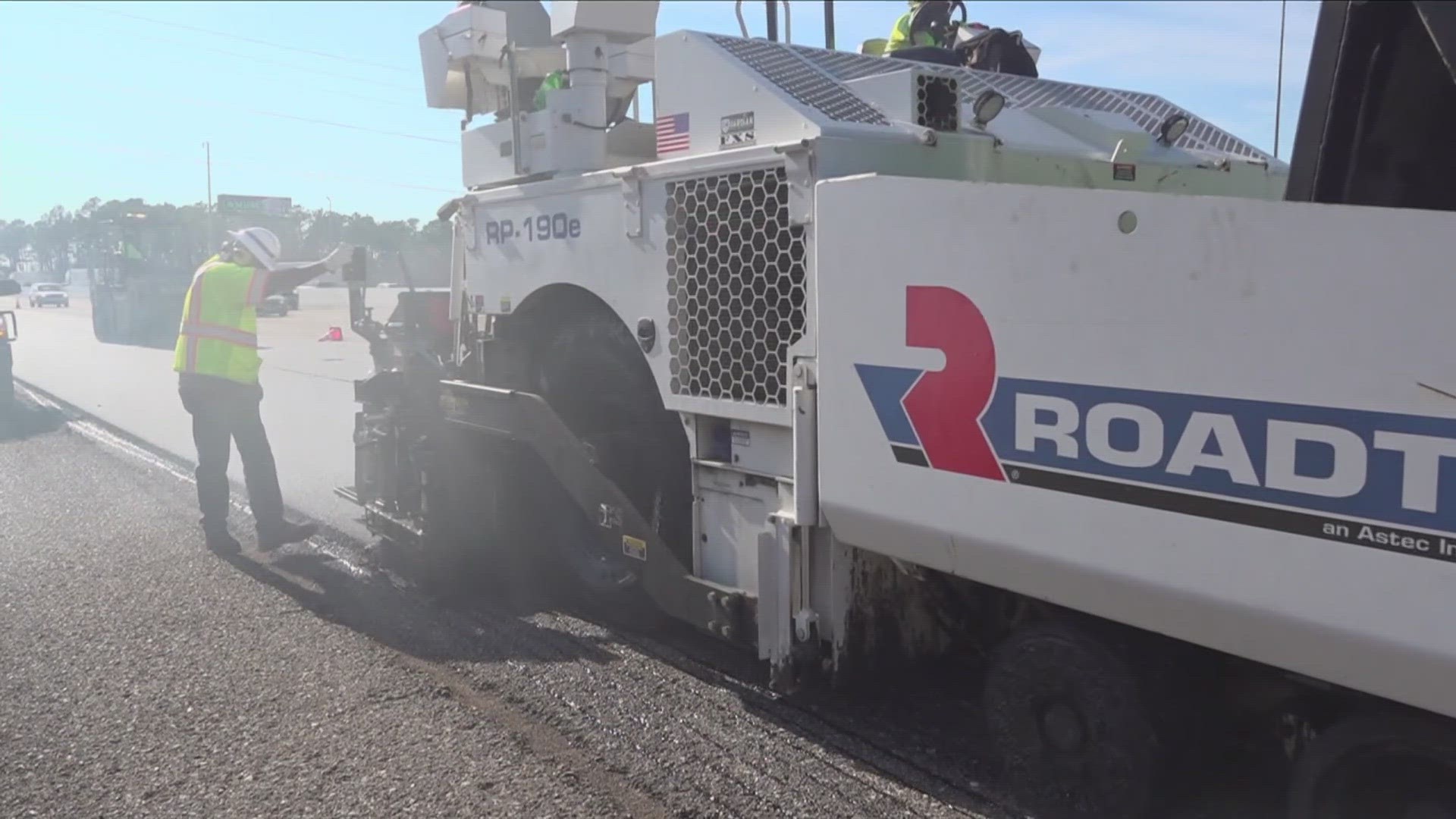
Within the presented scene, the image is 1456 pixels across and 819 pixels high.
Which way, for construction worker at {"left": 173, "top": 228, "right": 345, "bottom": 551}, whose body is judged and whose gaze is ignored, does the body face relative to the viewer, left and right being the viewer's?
facing away from the viewer and to the right of the viewer

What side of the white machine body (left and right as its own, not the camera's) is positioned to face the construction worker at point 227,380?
back

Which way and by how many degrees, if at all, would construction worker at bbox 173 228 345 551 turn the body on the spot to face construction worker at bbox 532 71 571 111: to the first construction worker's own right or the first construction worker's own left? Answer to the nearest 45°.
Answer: approximately 90° to the first construction worker's own right

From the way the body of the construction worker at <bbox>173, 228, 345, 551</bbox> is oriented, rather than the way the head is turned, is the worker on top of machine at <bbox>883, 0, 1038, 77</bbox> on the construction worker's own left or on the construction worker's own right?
on the construction worker's own right

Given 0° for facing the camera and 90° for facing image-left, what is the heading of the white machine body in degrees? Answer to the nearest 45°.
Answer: approximately 315°

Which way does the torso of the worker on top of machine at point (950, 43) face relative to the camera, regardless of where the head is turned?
to the viewer's right

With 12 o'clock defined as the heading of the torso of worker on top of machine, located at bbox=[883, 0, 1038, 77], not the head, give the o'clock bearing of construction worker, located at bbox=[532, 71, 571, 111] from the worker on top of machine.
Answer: The construction worker is roughly at 6 o'clock from the worker on top of machine.

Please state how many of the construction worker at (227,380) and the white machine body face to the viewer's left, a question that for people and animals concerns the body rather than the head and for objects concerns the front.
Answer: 0

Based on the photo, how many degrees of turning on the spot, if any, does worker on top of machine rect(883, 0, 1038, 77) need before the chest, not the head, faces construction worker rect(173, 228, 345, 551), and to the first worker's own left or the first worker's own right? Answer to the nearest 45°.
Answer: approximately 180°
